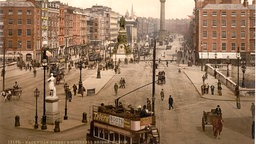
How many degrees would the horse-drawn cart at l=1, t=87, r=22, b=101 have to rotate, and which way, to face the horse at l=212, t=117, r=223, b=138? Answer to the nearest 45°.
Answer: approximately 90° to its left

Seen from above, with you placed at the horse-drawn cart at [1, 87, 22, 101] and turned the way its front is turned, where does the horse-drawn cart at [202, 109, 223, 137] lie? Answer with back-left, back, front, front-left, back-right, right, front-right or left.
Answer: left

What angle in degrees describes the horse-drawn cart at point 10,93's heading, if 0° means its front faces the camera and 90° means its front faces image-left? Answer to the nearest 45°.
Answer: approximately 45°

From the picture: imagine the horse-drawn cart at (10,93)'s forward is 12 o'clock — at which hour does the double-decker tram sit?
The double-decker tram is roughly at 8 o'clock from the horse-drawn cart.
